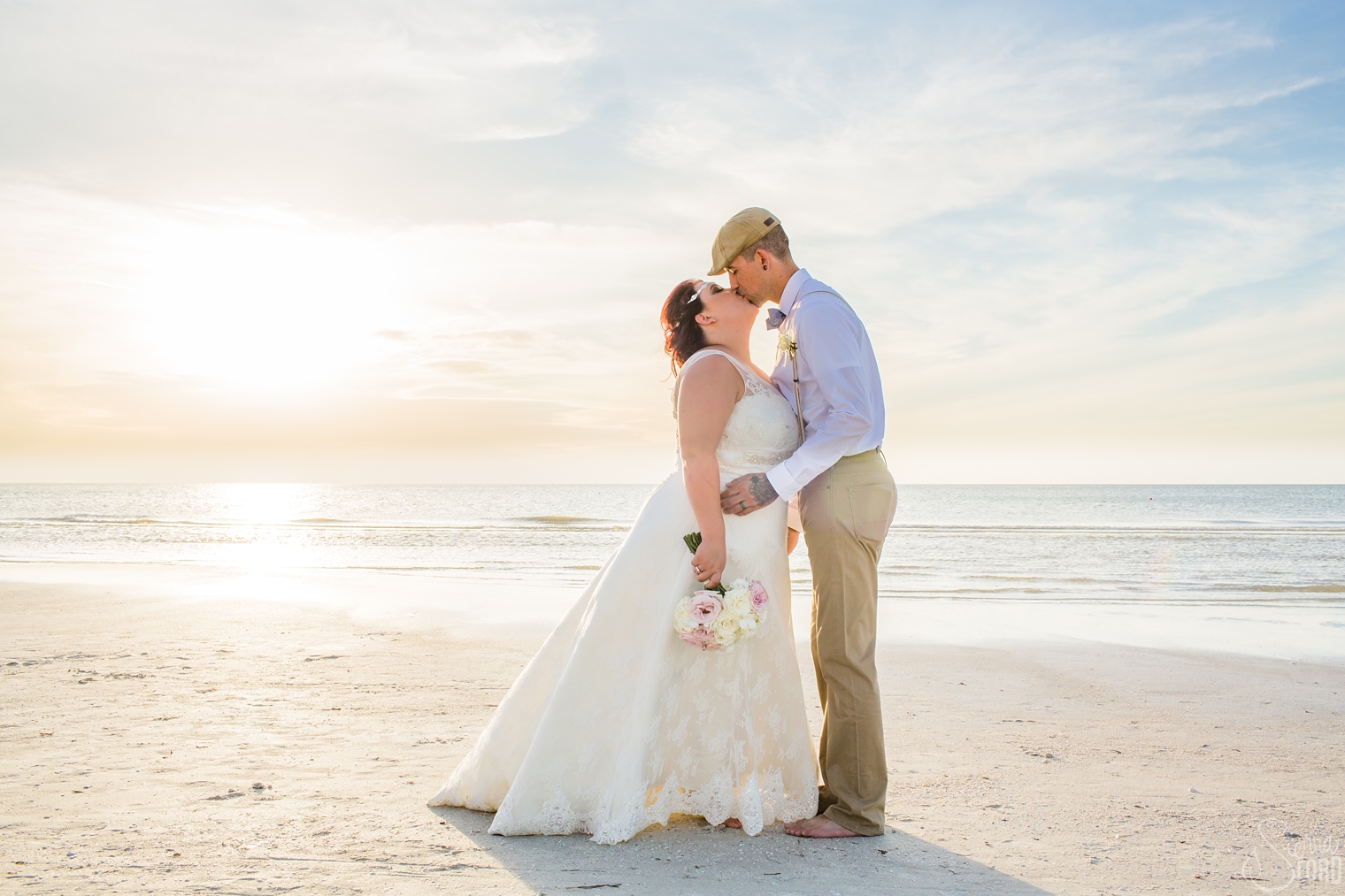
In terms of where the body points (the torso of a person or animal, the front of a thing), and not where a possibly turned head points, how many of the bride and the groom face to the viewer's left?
1

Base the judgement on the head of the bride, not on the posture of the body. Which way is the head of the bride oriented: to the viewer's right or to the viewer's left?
to the viewer's right

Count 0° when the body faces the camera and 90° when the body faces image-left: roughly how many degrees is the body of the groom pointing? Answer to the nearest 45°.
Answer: approximately 90°

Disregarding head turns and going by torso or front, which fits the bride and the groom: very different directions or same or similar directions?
very different directions

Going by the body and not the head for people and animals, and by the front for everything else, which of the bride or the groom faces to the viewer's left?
the groom

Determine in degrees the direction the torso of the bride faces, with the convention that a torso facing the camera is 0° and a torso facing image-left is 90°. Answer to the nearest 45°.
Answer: approximately 270°

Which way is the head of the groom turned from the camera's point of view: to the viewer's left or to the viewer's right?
to the viewer's left
